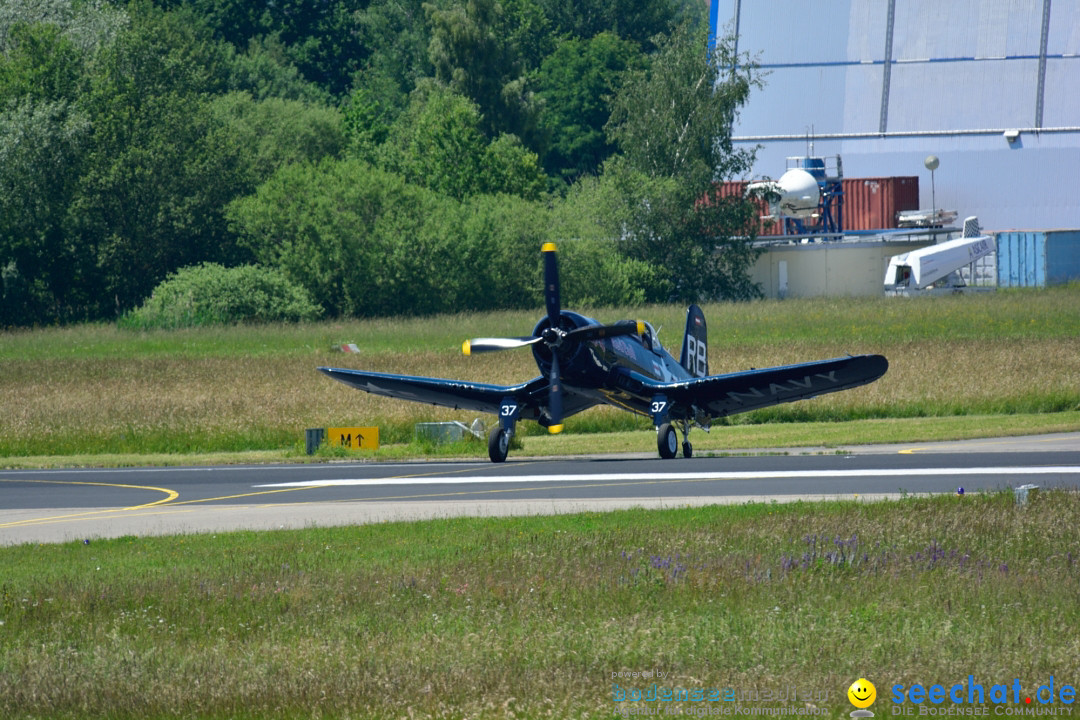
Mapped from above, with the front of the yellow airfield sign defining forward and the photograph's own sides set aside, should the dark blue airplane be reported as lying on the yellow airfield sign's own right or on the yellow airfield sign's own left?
on the yellow airfield sign's own left

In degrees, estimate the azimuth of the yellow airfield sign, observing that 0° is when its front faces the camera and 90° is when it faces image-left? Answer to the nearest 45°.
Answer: approximately 0°

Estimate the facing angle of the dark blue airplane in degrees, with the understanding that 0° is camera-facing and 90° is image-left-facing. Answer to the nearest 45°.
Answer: approximately 45°

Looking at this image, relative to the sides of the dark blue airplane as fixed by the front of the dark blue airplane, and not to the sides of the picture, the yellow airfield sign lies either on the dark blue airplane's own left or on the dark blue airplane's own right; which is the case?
on the dark blue airplane's own right
